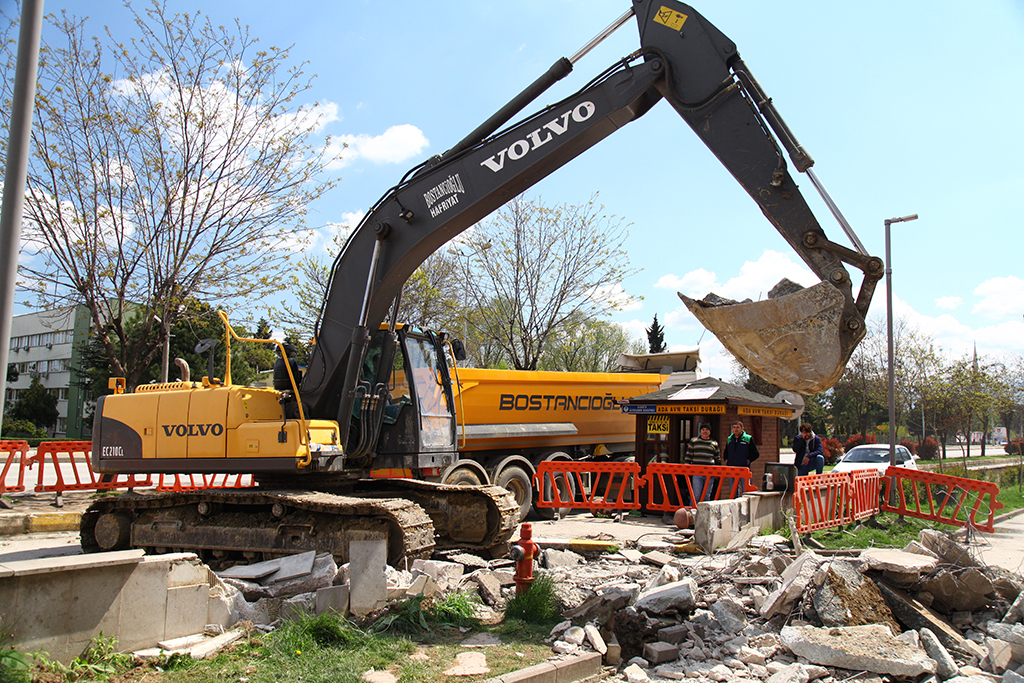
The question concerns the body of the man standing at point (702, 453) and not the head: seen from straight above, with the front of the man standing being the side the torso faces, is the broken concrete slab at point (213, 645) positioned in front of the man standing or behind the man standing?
in front

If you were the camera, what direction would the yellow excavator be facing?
facing the viewer and to the right of the viewer

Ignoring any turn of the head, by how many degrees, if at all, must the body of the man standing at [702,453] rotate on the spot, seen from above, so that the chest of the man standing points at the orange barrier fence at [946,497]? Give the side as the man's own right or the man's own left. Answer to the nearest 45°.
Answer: approximately 90° to the man's own left

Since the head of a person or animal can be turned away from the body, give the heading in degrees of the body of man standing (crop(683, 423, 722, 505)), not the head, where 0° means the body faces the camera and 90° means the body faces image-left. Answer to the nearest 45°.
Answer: approximately 0°

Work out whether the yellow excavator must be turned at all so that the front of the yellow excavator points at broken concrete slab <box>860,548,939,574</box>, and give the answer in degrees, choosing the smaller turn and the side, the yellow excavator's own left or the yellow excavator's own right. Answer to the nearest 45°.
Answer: approximately 45° to the yellow excavator's own left

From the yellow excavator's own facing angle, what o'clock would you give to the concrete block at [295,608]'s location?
The concrete block is roughly at 2 o'clock from the yellow excavator.

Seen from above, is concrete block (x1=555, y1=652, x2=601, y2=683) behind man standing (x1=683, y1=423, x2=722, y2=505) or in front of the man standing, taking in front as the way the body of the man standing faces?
in front

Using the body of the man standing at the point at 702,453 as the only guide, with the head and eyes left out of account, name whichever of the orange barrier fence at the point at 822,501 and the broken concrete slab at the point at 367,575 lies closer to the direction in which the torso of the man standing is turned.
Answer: the broken concrete slab

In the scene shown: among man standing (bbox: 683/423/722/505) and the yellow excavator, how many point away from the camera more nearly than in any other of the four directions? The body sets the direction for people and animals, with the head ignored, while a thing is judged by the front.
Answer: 0

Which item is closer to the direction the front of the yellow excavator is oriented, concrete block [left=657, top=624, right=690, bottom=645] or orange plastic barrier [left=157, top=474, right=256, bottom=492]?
the concrete block

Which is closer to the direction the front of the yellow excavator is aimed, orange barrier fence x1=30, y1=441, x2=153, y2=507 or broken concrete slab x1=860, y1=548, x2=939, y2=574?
the broken concrete slab

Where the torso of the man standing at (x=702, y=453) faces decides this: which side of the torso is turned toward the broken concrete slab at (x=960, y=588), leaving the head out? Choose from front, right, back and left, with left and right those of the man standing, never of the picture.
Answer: front

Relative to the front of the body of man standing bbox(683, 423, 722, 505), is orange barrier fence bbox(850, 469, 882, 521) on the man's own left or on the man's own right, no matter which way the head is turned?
on the man's own left
